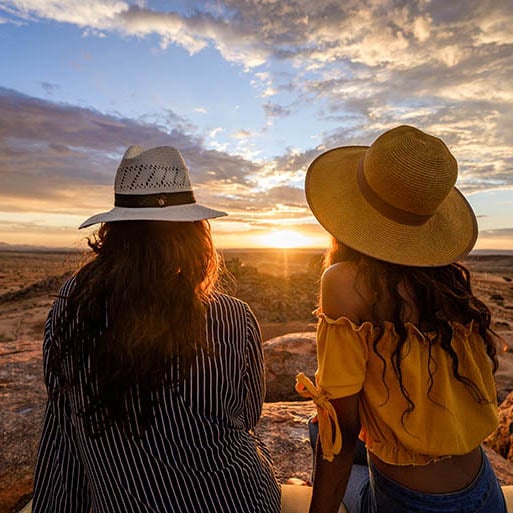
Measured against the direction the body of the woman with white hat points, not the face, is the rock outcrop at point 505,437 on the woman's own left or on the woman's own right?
on the woman's own right

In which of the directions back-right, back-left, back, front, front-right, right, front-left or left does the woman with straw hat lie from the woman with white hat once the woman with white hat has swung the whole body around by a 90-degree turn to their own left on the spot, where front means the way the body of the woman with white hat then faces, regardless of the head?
back

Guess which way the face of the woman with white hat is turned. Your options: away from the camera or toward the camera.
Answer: away from the camera

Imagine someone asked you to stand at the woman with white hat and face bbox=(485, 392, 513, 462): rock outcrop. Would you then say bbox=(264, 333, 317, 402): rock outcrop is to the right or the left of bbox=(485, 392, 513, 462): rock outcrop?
left

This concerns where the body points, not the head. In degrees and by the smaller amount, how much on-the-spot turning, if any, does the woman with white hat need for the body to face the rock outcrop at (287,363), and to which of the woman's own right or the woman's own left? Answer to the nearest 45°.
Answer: approximately 45° to the woman's own right

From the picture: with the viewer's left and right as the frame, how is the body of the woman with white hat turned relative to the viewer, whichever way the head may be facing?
facing away from the viewer
